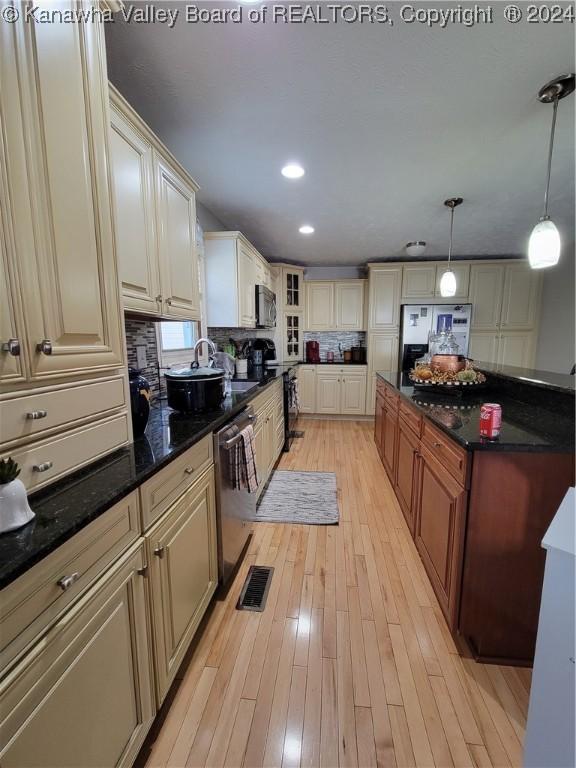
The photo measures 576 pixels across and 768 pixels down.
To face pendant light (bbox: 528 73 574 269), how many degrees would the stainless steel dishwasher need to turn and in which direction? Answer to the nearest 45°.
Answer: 0° — it already faces it

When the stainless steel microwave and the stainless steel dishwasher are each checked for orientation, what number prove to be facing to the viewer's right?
2

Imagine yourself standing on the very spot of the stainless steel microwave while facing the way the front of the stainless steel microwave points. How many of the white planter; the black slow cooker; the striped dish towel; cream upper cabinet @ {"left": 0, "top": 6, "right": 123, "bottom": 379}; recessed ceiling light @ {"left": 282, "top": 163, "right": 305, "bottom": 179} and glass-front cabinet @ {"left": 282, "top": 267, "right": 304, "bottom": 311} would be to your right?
5

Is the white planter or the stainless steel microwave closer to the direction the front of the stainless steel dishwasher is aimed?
the stainless steel microwave

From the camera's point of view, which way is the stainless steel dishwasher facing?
to the viewer's right

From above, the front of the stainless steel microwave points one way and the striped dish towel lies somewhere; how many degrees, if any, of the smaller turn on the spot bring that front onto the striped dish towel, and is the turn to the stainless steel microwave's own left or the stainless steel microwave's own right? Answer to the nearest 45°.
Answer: approximately 90° to the stainless steel microwave's own right

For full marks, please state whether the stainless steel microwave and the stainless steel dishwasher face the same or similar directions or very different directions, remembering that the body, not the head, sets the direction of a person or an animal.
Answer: same or similar directions

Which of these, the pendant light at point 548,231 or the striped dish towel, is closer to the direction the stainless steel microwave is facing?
the pendant light

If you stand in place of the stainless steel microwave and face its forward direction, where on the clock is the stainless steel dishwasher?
The stainless steel dishwasher is roughly at 3 o'clock from the stainless steel microwave.

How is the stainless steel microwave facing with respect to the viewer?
to the viewer's right
